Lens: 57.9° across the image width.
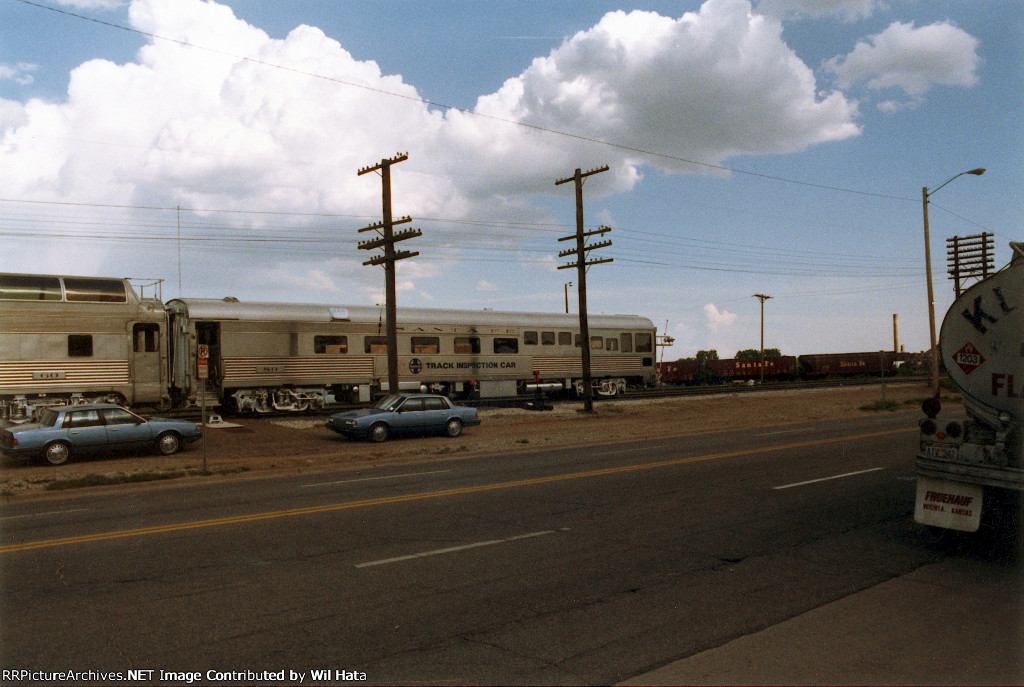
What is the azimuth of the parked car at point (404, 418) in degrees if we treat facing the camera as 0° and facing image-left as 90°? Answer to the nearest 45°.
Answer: approximately 45°

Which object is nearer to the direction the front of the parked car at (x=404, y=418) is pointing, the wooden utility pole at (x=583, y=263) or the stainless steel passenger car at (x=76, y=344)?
the stainless steel passenger car

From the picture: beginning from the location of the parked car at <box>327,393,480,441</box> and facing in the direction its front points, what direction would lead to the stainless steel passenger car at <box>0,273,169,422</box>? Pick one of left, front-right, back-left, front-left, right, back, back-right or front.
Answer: front-right

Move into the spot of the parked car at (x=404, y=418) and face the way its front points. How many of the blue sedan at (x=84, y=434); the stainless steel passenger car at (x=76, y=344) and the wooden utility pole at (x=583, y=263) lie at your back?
1

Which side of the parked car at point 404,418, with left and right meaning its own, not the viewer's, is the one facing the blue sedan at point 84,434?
front

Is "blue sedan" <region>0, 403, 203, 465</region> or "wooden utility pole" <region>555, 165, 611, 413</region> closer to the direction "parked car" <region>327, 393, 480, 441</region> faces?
the blue sedan
